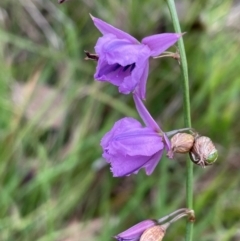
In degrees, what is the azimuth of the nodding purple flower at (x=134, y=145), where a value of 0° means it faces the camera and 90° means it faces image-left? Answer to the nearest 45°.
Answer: approximately 90°

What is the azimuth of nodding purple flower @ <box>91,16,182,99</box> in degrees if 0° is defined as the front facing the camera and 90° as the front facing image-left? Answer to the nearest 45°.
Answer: approximately 45°

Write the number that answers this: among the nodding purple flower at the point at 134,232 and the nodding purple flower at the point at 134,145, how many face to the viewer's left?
2

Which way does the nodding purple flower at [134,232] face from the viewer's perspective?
to the viewer's left
